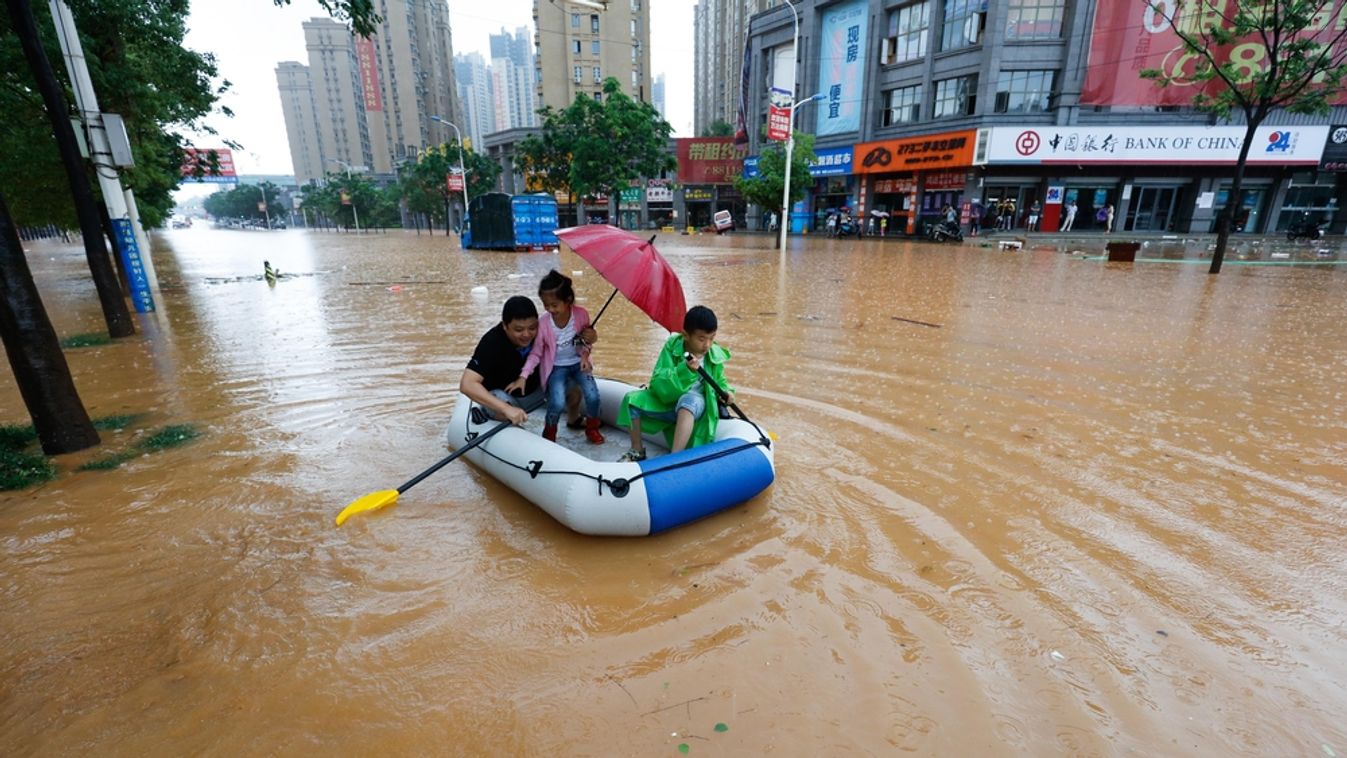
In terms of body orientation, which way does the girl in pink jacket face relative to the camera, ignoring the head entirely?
toward the camera

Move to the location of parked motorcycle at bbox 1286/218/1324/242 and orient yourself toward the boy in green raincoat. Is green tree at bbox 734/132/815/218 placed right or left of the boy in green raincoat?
right

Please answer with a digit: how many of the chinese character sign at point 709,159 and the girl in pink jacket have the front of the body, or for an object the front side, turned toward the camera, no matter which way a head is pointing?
2

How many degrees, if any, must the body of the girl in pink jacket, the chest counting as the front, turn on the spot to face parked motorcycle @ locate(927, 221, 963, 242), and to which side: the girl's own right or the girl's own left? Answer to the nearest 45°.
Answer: approximately 135° to the girl's own left

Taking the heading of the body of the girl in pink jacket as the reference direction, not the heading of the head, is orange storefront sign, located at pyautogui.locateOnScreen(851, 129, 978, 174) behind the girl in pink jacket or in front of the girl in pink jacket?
behind

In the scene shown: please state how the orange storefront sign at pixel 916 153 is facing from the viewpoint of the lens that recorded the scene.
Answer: facing the viewer and to the left of the viewer

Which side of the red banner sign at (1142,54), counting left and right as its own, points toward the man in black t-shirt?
front

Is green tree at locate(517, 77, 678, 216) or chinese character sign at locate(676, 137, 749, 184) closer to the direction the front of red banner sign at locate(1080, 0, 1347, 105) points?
the green tree

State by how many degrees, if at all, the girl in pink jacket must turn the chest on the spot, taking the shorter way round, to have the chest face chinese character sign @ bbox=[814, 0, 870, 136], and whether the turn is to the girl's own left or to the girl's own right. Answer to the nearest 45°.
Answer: approximately 135° to the girl's own left

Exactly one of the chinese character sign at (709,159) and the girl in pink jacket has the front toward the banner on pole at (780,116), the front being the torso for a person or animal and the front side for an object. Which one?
the chinese character sign

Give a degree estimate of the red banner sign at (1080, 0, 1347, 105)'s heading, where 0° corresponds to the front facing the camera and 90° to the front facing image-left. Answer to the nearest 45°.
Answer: approximately 0°
